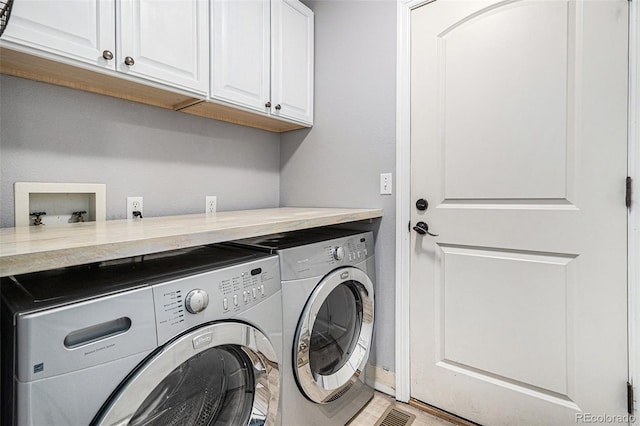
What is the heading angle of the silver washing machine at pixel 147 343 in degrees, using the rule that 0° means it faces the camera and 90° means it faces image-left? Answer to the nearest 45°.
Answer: approximately 315°

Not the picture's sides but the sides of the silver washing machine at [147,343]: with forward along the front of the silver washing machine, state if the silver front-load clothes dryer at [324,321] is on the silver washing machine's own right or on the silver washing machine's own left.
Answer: on the silver washing machine's own left

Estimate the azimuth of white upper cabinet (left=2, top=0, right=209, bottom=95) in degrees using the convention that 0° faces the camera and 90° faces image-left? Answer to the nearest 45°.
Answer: approximately 315°
